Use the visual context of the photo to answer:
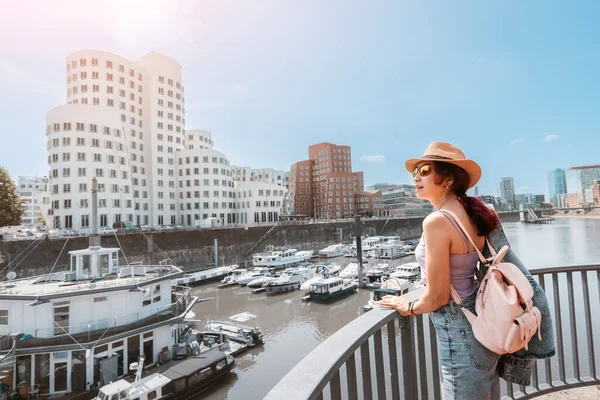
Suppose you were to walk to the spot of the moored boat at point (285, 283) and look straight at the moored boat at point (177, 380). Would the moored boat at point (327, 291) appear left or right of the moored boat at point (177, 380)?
left

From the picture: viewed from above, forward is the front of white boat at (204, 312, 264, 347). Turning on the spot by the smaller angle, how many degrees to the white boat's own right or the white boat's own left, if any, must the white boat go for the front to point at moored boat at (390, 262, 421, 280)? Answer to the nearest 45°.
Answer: approximately 90° to the white boat's own right

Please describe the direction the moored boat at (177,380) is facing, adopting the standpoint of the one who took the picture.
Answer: facing the viewer and to the left of the viewer

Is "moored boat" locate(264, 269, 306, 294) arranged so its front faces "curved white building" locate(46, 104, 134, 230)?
no

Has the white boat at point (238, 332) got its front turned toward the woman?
no

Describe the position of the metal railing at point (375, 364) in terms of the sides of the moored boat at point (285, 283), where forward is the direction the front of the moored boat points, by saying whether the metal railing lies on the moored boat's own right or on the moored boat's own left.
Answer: on the moored boat's own left

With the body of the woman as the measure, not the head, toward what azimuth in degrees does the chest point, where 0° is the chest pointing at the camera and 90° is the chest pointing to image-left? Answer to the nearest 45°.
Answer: approximately 90°

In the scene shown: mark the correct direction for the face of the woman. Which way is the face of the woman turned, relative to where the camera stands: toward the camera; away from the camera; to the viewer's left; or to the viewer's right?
to the viewer's left

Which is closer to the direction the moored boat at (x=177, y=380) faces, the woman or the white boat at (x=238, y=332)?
the woman
